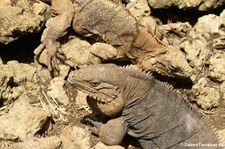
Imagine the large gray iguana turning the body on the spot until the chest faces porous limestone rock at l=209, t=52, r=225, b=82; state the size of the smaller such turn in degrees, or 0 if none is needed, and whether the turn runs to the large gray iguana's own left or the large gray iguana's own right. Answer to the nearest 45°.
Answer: approximately 135° to the large gray iguana's own right

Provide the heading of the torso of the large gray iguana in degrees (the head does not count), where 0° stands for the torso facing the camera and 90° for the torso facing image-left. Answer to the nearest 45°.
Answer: approximately 90°

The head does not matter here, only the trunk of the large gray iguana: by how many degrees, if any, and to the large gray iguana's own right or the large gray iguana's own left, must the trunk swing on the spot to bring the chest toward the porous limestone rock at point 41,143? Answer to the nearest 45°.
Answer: approximately 45° to the large gray iguana's own left
